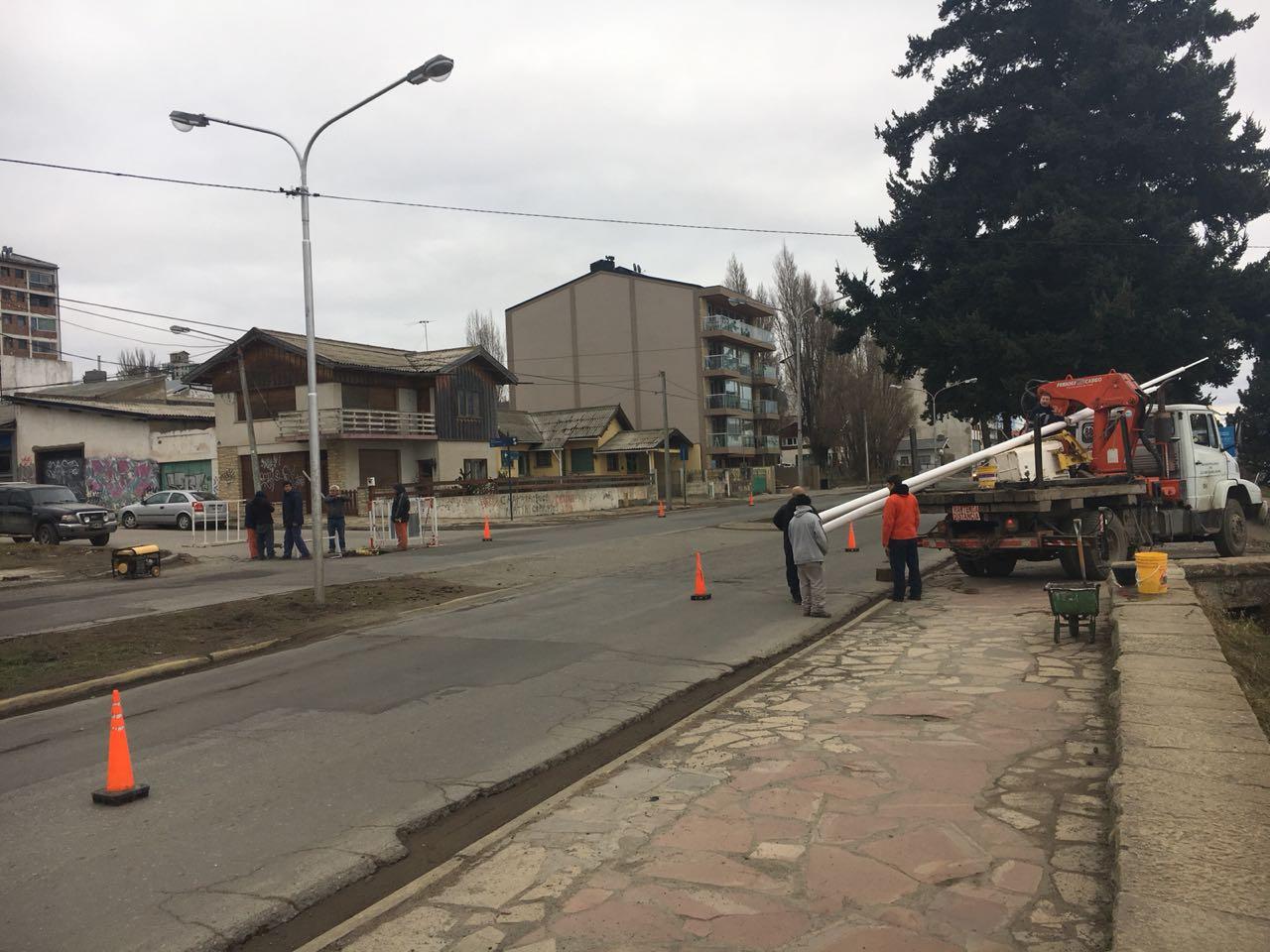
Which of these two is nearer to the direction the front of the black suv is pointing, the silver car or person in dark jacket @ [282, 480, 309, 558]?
the person in dark jacket

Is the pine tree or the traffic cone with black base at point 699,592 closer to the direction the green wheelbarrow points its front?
the pine tree

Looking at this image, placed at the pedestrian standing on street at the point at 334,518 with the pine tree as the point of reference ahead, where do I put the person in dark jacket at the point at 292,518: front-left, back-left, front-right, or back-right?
back-right

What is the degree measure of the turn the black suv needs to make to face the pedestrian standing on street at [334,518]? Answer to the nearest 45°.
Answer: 0° — it already faces them

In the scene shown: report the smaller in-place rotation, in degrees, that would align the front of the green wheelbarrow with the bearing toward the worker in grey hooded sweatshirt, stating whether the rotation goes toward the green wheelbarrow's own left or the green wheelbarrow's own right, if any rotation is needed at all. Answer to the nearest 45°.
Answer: approximately 45° to the green wheelbarrow's own left

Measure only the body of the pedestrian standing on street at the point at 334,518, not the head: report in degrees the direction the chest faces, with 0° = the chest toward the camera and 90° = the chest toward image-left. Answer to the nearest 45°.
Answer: approximately 0°

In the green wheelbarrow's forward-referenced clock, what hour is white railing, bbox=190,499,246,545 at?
The white railing is roughly at 10 o'clock from the green wheelbarrow.

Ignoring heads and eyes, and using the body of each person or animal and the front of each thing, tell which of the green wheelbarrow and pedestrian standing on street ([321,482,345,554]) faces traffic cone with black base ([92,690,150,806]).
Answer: the pedestrian standing on street

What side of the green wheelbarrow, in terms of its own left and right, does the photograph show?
back
